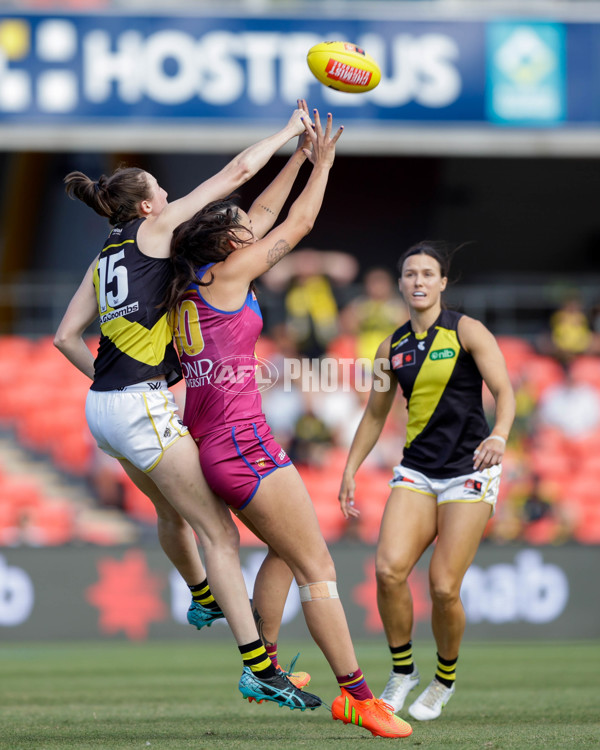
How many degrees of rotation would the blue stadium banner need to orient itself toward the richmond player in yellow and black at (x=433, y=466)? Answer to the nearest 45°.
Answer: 0° — it already faces them

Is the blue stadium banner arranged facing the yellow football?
yes

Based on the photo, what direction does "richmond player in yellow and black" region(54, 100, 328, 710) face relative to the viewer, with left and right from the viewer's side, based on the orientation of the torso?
facing away from the viewer and to the right of the viewer

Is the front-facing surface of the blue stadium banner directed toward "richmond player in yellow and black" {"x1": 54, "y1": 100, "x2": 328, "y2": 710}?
yes

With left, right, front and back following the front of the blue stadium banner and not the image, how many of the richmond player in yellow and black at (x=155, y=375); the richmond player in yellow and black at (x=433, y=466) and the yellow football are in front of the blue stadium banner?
3

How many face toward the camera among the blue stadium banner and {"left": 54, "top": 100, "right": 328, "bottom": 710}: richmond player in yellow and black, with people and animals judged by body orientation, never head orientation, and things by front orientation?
1
